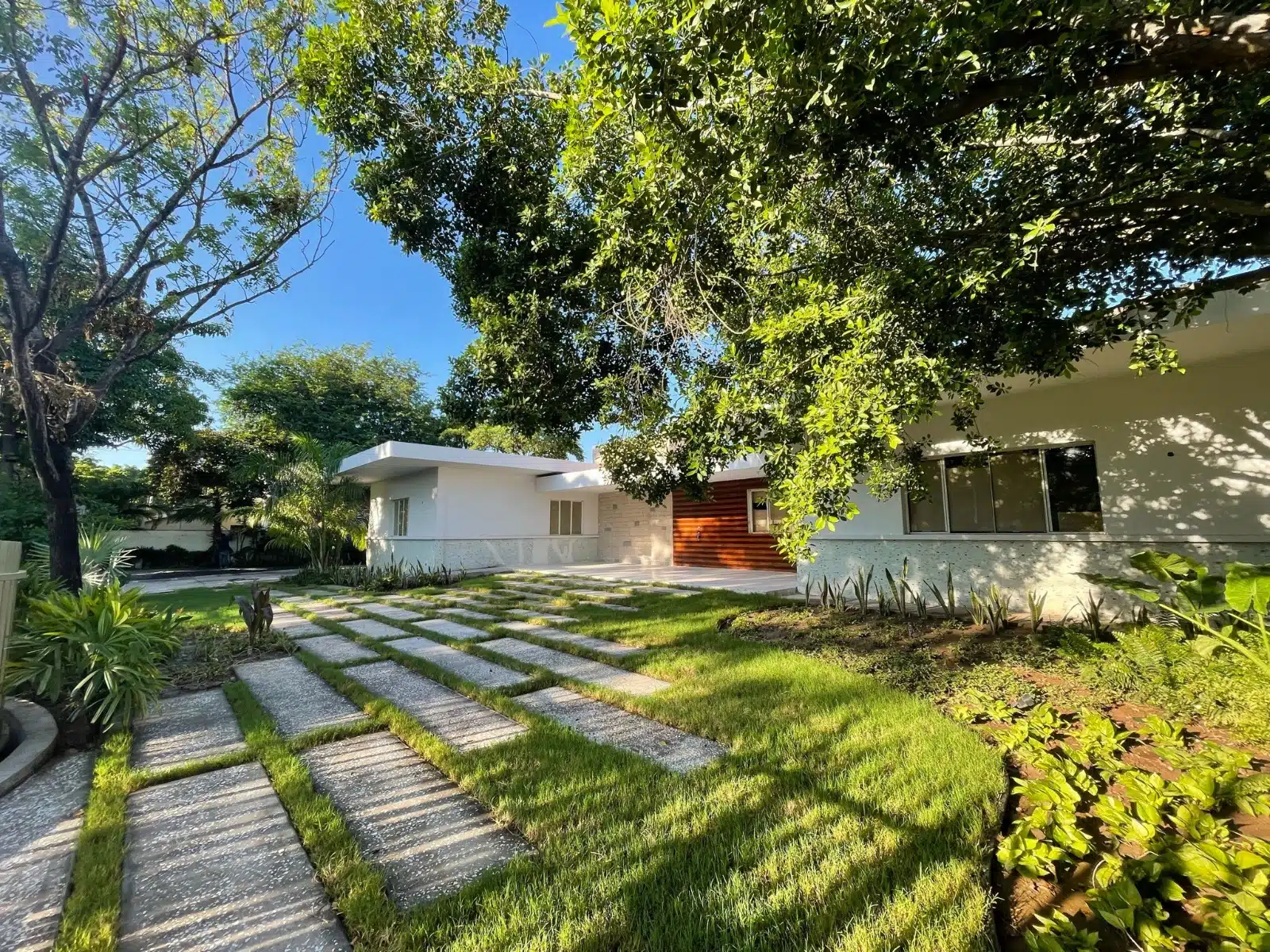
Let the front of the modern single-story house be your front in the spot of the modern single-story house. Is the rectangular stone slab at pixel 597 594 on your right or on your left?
on your right

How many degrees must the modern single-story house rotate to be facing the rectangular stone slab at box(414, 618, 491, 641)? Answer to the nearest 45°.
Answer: approximately 45° to its right

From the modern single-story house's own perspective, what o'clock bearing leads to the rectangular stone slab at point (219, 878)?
The rectangular stone slab is roughly at 12 o'clock from the modern single-story house.

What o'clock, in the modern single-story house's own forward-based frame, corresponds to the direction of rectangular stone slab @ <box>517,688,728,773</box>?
The rectangular stone slab is roughly at 12 o'clock from the modern single-story house.

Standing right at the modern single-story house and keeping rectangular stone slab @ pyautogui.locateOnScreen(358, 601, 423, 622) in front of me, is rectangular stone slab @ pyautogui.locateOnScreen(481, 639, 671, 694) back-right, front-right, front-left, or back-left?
front-left

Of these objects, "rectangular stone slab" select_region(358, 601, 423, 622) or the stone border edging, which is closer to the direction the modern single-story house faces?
the stone border edging

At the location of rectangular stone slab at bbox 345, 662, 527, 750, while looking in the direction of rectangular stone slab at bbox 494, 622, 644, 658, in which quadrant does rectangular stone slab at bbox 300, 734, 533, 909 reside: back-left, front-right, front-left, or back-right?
back-right

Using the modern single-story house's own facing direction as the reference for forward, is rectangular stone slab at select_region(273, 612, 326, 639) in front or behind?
in front

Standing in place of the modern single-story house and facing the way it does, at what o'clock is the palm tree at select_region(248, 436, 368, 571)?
The palm tree is roughly at 2 o'clock from the modern single-story house.

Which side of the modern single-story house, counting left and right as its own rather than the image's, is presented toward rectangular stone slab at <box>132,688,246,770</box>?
front

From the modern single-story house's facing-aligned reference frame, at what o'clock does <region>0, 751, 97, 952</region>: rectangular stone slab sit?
The rectangular stone slab is roughly at 12 o'clock from the modern single-story house.

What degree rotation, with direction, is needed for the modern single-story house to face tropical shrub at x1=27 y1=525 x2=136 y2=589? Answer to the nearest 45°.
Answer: approximately 45° to its right

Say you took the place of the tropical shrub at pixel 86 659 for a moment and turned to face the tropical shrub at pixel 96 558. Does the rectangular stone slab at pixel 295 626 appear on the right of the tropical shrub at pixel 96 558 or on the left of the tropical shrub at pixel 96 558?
right

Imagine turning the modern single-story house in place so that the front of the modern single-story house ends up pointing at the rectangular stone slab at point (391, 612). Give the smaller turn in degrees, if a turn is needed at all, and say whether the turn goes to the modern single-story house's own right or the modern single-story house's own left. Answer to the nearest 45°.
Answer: approximately 45° to the modern single-story house's own right

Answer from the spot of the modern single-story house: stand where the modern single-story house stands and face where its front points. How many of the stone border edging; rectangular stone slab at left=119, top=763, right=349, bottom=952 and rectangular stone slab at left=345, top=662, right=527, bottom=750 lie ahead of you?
3

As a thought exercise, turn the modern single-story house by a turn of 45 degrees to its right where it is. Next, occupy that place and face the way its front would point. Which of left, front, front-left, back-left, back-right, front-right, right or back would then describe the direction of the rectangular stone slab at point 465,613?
front

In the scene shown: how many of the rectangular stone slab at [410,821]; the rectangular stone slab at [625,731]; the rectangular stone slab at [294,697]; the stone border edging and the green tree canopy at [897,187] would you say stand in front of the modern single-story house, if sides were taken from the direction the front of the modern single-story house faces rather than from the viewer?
5

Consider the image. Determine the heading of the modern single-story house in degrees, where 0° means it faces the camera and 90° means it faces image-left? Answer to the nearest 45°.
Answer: approximately 45°

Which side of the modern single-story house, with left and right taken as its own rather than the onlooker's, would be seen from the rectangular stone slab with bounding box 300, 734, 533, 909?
front
